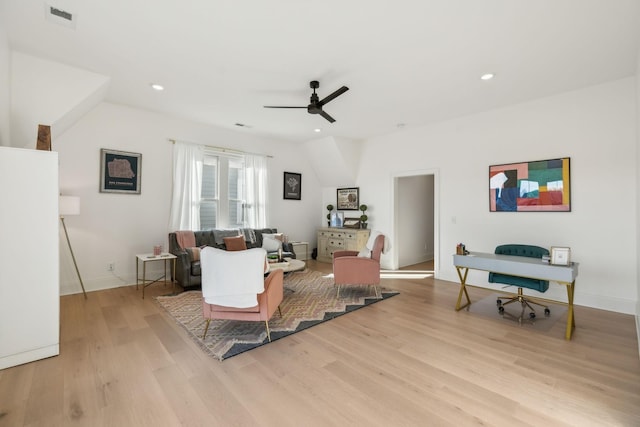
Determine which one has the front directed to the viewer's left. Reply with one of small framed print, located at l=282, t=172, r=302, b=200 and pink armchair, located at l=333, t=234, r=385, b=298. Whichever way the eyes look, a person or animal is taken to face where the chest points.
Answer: the pink armchair

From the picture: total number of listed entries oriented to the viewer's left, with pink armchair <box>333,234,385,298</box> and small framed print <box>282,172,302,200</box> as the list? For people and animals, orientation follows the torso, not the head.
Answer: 1

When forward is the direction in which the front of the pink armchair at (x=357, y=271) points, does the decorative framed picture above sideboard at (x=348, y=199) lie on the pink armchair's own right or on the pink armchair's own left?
on the pink armchair's own right

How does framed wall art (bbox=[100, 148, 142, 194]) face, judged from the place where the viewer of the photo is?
facing the viewer and to the right of the viewer

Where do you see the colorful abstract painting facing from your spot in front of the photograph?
facing the viewer and to the left of the viewer

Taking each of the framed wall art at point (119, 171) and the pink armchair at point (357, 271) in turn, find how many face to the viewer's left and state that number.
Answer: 1

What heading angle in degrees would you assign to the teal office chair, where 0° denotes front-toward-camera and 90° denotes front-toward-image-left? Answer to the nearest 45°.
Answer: approximately 45°

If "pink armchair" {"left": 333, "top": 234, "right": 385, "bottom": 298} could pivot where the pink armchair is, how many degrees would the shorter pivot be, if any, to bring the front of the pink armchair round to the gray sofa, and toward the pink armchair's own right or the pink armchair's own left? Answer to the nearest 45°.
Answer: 0° — it already faces it

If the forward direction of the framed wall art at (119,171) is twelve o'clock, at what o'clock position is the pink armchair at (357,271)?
The pink armchair is roughly at 10 o'clock from the framed wall art.

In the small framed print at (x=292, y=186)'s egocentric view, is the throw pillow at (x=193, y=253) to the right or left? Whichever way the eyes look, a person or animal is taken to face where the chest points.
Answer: on its right

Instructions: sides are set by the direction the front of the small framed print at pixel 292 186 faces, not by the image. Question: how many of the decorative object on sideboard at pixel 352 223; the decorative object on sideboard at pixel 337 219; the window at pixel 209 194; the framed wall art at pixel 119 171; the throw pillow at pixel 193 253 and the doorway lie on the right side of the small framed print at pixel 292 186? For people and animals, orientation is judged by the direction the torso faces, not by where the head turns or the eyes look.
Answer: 3

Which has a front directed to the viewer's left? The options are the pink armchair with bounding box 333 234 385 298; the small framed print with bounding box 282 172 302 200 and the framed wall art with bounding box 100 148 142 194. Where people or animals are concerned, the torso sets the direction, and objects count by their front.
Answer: the pink armchair

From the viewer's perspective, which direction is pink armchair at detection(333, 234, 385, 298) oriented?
to the viewer's left
